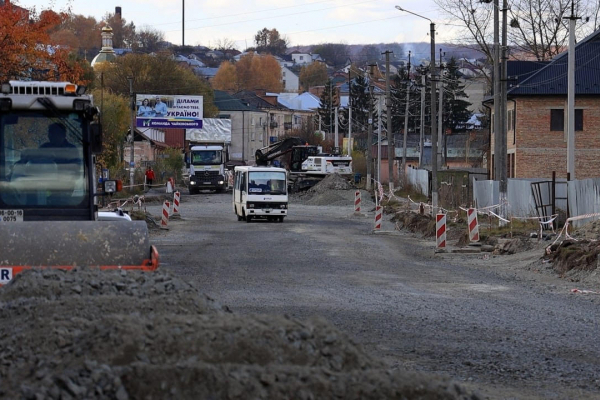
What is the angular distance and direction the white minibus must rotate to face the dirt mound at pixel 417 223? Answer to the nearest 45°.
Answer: approximately 45° to its left

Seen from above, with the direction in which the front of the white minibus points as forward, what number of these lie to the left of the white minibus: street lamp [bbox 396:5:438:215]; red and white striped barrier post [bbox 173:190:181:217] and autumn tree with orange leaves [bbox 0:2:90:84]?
1

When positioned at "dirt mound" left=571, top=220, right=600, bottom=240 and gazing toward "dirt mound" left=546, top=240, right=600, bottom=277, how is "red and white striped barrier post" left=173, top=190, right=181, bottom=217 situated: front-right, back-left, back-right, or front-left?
back-right

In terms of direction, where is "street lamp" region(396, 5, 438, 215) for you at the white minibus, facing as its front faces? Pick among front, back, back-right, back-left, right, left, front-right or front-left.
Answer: left

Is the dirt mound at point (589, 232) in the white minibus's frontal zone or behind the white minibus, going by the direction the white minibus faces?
frontal zone

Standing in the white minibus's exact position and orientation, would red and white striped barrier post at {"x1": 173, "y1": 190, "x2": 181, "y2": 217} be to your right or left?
on your right

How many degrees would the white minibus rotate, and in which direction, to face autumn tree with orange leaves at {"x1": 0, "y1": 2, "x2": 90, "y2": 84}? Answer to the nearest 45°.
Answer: approximately 90° to its right

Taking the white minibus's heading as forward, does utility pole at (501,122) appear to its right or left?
on its left

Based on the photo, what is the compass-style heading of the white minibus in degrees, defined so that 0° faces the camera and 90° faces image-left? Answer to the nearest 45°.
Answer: approximately 0°

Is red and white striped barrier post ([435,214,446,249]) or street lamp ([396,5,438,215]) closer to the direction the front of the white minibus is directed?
the red and white striped barrier post

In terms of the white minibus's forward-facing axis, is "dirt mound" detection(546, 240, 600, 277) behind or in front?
in front

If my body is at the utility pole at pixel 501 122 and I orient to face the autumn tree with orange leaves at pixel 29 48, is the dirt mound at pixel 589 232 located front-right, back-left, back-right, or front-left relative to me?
back-left
